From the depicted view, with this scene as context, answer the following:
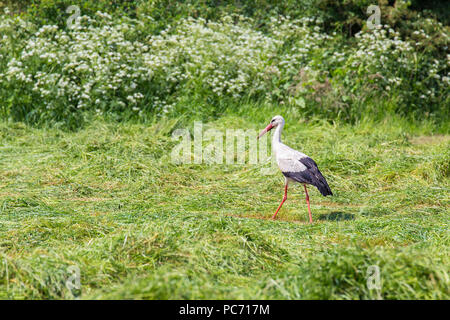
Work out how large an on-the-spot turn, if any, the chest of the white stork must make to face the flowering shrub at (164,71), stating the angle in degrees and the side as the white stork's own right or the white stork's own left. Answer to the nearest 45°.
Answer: approximately 45° to the white stork's own right

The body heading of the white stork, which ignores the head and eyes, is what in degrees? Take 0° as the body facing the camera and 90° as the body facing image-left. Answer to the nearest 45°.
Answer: approximately 90°
